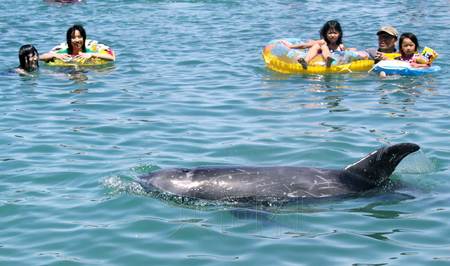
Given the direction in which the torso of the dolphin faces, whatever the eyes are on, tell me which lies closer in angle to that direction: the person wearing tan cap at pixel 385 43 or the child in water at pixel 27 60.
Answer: the child in water

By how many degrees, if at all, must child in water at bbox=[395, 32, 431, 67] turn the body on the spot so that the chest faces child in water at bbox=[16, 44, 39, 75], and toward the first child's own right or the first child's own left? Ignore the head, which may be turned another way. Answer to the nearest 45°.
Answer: approximately 90° to the first child's own right

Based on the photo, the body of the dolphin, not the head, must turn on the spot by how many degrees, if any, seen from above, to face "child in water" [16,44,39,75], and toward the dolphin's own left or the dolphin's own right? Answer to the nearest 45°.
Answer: approximately 45° to the dolphin's own right

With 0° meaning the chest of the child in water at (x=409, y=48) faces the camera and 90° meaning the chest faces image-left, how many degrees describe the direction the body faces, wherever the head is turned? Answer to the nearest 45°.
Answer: approximately 0°

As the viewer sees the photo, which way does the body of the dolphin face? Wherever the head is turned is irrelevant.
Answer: to the viewer's left
